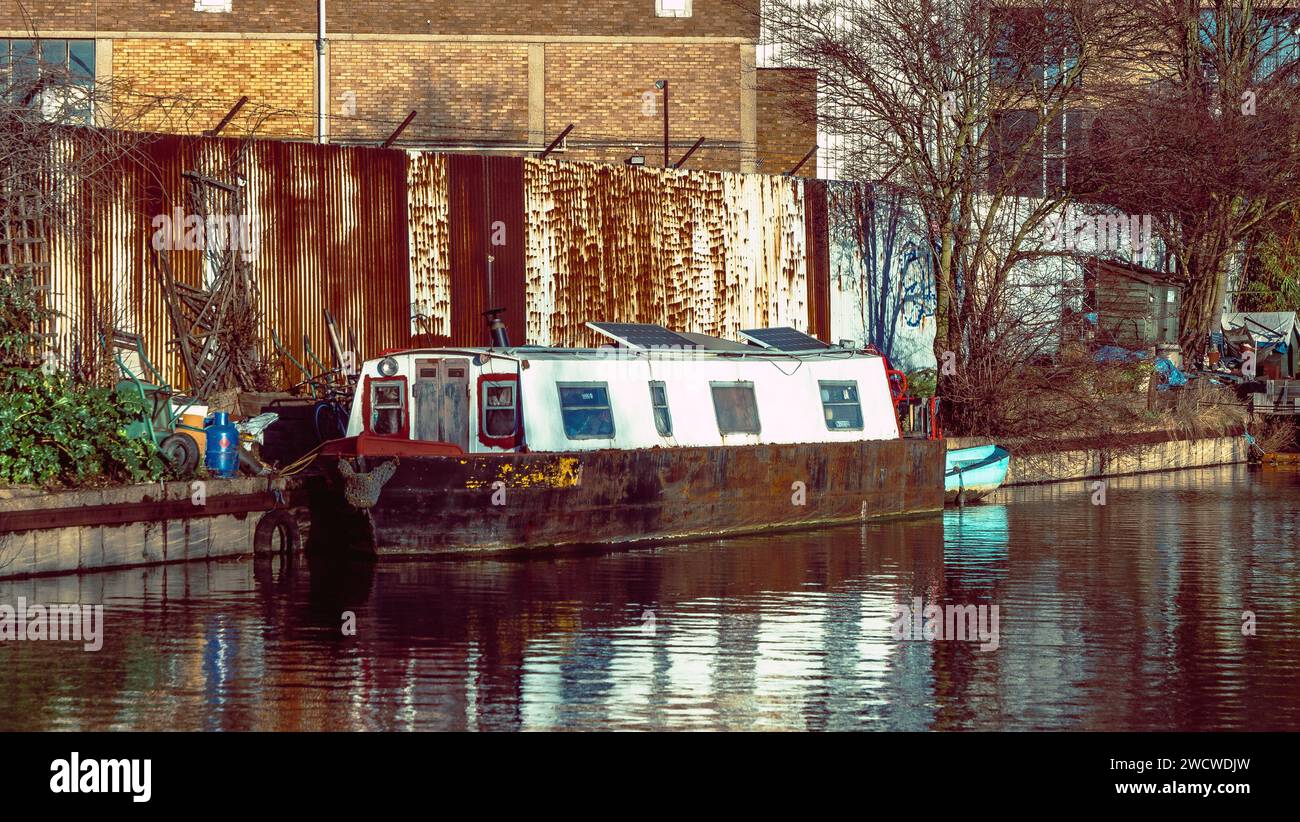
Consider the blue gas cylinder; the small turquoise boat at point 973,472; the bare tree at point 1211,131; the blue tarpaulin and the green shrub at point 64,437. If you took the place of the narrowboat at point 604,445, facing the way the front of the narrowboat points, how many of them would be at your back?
3

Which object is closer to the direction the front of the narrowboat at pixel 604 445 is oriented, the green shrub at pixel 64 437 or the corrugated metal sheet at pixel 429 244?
the green shrub

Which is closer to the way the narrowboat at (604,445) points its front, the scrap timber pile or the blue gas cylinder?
the blue gas cylinder

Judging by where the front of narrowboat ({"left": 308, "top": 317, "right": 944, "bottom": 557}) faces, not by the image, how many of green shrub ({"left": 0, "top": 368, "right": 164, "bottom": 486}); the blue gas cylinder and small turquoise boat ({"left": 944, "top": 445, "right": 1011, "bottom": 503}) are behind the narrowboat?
1

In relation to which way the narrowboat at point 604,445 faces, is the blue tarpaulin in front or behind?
behind

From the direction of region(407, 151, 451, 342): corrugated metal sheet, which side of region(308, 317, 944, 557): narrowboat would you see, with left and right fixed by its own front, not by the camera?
right

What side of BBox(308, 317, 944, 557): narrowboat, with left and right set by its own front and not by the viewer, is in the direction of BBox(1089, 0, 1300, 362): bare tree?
back

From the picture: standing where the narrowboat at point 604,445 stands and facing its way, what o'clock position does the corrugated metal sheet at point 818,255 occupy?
The corrugated metal sheet is roughly at 5 o'clock from the narrowboat.

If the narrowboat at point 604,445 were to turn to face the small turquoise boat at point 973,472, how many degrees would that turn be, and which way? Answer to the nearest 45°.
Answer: approximately 180°

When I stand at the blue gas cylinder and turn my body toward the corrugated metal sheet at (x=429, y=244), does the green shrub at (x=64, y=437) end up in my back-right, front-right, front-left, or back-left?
back-left

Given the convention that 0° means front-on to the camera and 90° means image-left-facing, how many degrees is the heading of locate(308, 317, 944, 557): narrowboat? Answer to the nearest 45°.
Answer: approximately 45°
